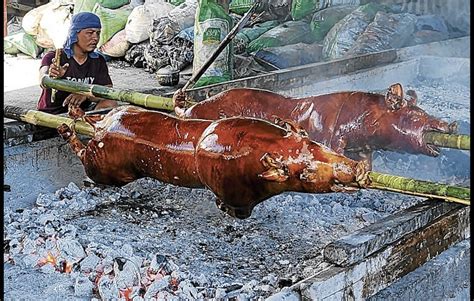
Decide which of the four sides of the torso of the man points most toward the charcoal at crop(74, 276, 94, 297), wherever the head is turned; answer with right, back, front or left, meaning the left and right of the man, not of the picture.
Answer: front

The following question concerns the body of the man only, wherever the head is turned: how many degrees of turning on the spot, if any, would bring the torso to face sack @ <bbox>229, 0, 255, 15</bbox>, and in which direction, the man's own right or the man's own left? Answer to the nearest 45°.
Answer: approximately 135° to the man's own left

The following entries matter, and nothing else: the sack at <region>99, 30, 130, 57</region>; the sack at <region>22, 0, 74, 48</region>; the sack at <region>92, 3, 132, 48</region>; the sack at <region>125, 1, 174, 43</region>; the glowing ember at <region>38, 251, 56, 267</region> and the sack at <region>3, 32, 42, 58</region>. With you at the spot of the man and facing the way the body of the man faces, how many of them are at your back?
5

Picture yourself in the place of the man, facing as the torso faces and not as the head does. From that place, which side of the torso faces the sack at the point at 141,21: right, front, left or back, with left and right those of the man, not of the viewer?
back

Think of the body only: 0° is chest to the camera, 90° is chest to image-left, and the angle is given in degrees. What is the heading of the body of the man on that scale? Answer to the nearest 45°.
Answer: approximately 0°

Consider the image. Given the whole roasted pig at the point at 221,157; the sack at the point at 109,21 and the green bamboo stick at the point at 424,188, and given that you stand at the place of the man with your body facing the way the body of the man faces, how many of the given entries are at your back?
1

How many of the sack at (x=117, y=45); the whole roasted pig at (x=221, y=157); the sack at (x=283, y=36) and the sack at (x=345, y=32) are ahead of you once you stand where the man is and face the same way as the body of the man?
1

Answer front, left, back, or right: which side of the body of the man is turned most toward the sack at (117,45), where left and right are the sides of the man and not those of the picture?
back

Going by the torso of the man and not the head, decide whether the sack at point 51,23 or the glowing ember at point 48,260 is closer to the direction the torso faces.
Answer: the glowing ember

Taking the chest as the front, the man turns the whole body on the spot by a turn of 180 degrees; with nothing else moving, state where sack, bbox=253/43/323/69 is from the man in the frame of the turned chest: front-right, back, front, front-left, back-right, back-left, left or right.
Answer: front-right

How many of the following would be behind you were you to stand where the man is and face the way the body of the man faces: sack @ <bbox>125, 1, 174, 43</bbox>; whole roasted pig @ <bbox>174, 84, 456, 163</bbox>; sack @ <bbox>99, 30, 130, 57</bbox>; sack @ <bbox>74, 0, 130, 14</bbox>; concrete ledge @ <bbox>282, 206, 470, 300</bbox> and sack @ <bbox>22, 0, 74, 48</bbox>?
4

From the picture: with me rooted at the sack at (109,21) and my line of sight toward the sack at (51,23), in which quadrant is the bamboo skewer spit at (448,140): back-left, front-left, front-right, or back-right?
back-left

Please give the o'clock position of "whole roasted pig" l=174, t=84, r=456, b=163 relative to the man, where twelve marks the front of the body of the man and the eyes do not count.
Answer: The whole roasted pig is roughly at 11 o'clock from the man.

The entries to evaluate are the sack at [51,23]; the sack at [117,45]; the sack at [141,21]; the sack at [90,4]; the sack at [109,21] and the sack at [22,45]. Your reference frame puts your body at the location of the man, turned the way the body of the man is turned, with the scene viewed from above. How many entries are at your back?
6

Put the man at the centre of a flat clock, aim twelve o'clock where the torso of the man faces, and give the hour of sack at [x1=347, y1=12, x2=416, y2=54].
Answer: The sack is roughly at 8 o'clock from the man.

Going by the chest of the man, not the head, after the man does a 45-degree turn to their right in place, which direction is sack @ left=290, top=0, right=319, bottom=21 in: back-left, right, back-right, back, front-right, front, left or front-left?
back

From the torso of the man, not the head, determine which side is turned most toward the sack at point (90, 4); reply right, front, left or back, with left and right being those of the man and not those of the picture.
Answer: back
